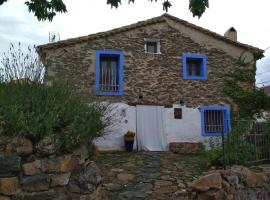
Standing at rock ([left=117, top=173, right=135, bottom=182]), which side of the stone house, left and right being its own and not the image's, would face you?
front

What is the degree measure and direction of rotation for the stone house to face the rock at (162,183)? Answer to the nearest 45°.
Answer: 0° — it already faces it

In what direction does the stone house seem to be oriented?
toward the camera

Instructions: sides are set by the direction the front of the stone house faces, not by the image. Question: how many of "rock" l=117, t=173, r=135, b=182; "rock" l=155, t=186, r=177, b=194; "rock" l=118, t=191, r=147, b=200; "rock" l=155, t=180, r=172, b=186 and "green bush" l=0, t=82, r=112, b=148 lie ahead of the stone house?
5

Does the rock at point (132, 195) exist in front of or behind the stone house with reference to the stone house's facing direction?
in front

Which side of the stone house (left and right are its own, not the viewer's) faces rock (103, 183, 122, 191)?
front

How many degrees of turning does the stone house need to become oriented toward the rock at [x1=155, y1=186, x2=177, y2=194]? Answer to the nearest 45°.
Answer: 0° — it already faces it
